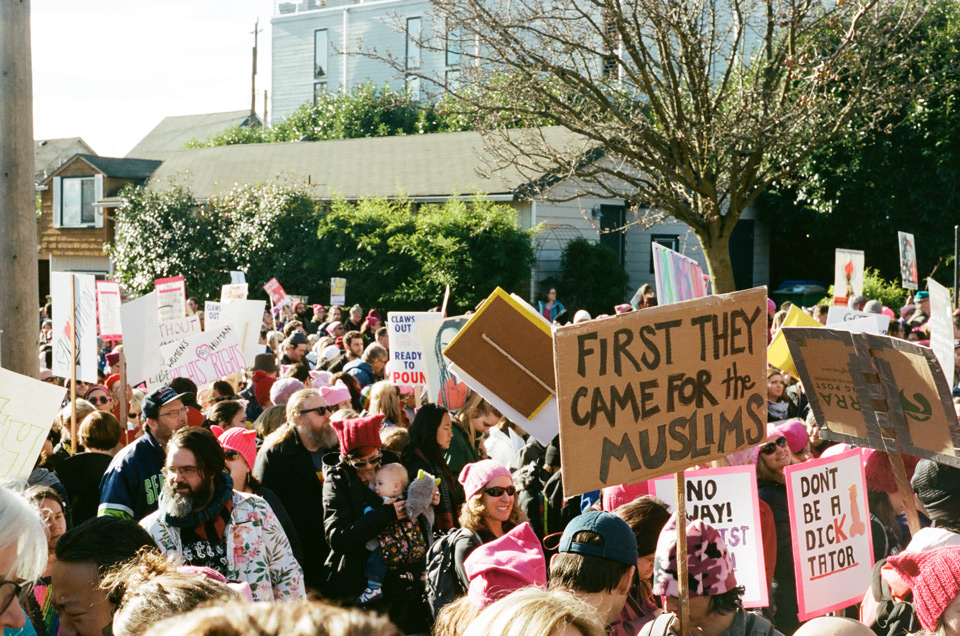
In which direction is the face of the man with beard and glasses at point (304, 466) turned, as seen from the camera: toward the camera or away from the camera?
toward the camera

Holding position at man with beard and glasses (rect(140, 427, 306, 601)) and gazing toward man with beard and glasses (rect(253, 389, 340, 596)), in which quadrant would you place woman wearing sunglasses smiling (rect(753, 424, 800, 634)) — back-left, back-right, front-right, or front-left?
front-right

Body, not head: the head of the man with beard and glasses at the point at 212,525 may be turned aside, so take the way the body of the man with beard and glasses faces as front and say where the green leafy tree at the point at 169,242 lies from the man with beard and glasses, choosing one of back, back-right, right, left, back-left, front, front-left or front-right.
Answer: back-right

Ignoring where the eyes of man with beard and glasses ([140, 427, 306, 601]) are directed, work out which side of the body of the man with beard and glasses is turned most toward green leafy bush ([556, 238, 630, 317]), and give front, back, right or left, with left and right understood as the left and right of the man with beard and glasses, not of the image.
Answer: back

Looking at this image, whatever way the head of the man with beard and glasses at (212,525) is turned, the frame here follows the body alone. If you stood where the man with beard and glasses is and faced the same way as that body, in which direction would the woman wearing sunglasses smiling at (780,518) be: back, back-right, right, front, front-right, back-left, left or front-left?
back-left

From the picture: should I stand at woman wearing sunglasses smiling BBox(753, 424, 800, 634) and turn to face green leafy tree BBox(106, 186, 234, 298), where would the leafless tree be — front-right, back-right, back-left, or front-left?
front-right

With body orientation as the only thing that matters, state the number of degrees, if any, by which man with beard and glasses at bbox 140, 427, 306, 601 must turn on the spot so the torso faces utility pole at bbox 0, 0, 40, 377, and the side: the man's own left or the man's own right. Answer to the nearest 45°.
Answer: approximately 90° to the man's own right

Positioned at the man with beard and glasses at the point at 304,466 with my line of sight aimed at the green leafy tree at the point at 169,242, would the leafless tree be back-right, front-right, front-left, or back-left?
front-right

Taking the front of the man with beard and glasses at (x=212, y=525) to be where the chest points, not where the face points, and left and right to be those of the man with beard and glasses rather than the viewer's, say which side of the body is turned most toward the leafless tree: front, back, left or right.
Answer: back

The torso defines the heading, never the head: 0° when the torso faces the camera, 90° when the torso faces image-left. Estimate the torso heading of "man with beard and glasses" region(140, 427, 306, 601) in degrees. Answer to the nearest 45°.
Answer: approximately 45°
